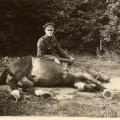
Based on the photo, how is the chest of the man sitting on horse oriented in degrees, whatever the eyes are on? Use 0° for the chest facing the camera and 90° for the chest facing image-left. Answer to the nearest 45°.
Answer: approximately 315°
